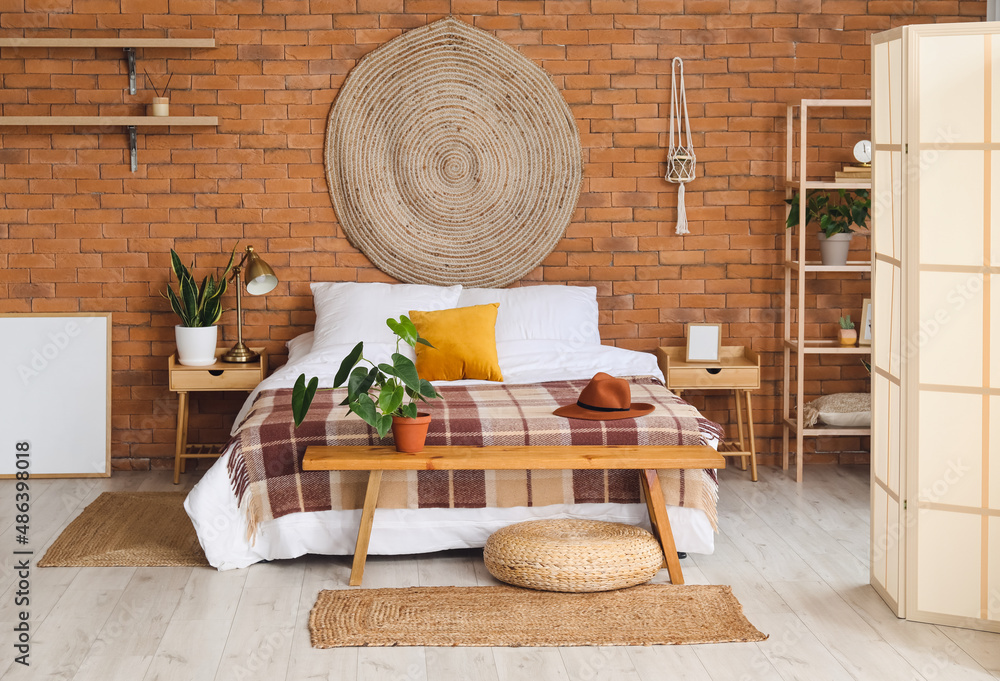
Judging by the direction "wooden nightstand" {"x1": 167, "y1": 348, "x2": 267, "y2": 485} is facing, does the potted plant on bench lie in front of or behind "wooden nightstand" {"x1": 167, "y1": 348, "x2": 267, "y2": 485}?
in front

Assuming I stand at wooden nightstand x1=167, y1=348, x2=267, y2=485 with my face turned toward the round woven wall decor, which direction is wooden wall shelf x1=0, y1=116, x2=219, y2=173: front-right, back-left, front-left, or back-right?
back-left

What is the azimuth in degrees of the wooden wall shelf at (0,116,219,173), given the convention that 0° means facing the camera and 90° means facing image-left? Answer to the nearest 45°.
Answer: approximately 0°

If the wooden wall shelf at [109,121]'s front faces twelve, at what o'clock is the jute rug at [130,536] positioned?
The jute rug is roughly at 12 o'clock from the wooden wall shelf.
